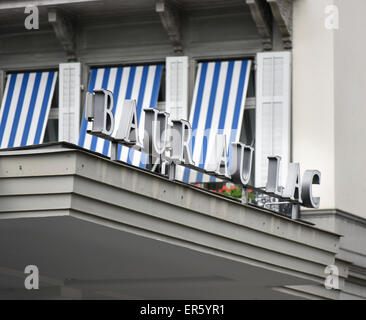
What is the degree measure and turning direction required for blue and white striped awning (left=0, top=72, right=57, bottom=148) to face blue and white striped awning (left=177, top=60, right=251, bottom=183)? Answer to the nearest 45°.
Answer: approximately 90° to its left

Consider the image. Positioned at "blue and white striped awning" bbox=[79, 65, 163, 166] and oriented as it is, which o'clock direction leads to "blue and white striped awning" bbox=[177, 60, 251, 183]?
"blue and white striped awning" bbox=[177, 60, 251, 183] is roughly at 8 o'clock from "blue and white striped awning" bbox=[79, 65, 163, 166].

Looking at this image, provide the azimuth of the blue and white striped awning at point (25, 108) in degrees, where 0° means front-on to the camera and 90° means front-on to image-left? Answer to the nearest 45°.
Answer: approximately 45°

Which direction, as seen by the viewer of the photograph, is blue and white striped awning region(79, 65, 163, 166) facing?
facing the viewer and to the left of the viewer

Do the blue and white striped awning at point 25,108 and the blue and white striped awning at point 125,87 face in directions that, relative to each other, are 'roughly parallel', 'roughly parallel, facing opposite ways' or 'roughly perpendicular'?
roughly parallel

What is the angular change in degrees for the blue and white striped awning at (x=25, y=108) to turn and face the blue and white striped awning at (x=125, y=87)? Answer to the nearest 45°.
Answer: approximately 90° to its left

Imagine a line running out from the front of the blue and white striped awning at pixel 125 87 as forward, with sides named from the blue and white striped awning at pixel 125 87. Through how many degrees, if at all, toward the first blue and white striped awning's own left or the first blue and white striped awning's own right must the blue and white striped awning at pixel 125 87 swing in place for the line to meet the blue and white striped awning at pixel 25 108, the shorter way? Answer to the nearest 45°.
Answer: approximately 45° to the first blue and white striped awning's own right

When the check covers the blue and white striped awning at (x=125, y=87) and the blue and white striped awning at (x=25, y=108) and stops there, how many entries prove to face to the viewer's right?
0
